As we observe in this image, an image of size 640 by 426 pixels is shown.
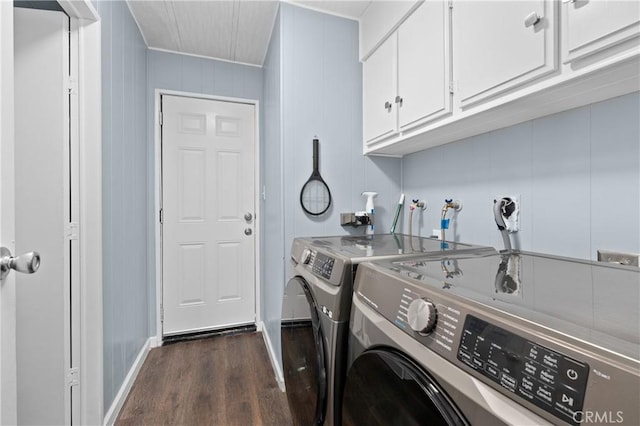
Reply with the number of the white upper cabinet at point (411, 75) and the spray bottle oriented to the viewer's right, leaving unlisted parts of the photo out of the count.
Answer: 0

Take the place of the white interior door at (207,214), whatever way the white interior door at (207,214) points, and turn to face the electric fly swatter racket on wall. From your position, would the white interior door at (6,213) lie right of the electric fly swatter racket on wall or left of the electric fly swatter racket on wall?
right

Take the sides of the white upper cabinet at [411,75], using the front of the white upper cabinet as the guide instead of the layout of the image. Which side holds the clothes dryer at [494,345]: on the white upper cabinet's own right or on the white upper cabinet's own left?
on the white upper cabinet's own left

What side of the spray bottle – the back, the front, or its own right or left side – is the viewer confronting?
left

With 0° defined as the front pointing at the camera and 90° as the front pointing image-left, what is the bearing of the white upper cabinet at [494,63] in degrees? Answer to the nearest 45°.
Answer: approximately 45°

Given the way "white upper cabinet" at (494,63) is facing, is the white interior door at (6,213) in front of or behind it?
in front

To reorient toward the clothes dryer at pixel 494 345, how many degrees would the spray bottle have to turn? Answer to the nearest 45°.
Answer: approximately 90° to its left

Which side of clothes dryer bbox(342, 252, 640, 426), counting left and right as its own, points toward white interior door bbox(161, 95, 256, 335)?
right

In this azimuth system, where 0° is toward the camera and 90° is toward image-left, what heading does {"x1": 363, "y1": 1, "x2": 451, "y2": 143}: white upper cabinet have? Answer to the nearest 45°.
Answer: approximately 45°

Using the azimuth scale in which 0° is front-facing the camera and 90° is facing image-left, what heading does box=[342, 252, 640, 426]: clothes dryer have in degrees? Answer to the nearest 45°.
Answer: approximately 45°
